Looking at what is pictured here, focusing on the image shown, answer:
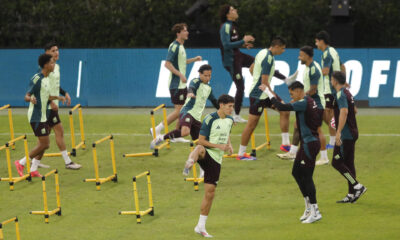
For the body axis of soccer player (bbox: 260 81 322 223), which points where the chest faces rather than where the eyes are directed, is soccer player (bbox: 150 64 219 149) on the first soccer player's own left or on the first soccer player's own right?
on the first soccer player's own right

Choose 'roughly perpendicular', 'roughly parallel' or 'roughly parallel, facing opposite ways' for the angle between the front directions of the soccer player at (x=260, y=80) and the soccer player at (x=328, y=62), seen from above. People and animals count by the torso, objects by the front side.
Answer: roughly parallel, facing opposite ways

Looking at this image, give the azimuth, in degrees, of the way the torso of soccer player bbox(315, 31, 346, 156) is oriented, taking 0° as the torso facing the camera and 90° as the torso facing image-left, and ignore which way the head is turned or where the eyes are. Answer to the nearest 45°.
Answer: approximately 90°

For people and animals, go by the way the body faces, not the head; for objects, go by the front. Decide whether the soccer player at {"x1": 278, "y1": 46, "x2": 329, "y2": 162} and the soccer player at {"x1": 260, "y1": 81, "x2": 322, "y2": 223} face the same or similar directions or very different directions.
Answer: same or similar directions

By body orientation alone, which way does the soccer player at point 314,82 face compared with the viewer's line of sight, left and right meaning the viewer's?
facing to the left of the viewer

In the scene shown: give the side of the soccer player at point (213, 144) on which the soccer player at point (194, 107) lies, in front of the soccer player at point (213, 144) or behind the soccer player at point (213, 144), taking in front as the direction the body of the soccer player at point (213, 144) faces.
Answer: behind

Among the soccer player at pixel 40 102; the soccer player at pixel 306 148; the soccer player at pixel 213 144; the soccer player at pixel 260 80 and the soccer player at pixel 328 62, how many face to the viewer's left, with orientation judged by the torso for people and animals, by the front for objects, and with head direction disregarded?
2

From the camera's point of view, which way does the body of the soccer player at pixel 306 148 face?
to the viewer's left
